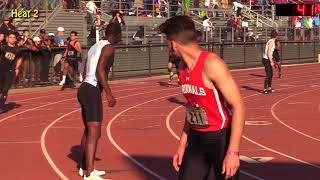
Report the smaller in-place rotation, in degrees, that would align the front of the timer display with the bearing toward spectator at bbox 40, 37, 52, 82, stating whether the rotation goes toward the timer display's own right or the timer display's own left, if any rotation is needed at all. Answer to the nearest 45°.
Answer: approximately 45° to the timer display's own right

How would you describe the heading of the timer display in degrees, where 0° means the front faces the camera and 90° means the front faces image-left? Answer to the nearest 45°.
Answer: approximately 0°

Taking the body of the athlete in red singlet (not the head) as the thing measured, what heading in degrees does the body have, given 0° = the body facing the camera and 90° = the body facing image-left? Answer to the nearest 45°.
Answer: approximately 45°

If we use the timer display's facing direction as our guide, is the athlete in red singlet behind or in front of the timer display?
in front

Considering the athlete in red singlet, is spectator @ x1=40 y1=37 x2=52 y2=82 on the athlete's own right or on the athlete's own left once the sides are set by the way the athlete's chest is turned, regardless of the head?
on the athlete's own right

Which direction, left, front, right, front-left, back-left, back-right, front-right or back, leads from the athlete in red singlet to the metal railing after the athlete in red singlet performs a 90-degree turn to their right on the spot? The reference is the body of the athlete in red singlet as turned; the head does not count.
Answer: front-right

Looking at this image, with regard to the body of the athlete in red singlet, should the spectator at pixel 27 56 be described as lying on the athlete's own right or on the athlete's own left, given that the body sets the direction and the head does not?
on the athlete's own right

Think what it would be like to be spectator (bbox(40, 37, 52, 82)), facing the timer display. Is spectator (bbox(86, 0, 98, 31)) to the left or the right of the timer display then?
left

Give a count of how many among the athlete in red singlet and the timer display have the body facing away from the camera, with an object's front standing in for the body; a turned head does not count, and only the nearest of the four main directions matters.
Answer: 0

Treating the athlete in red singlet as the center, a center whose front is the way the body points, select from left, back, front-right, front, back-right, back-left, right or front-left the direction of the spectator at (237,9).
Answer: back-right

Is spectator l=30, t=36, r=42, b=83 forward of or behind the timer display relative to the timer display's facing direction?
forward

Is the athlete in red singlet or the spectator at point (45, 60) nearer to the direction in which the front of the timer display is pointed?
the athlete in red singlet
